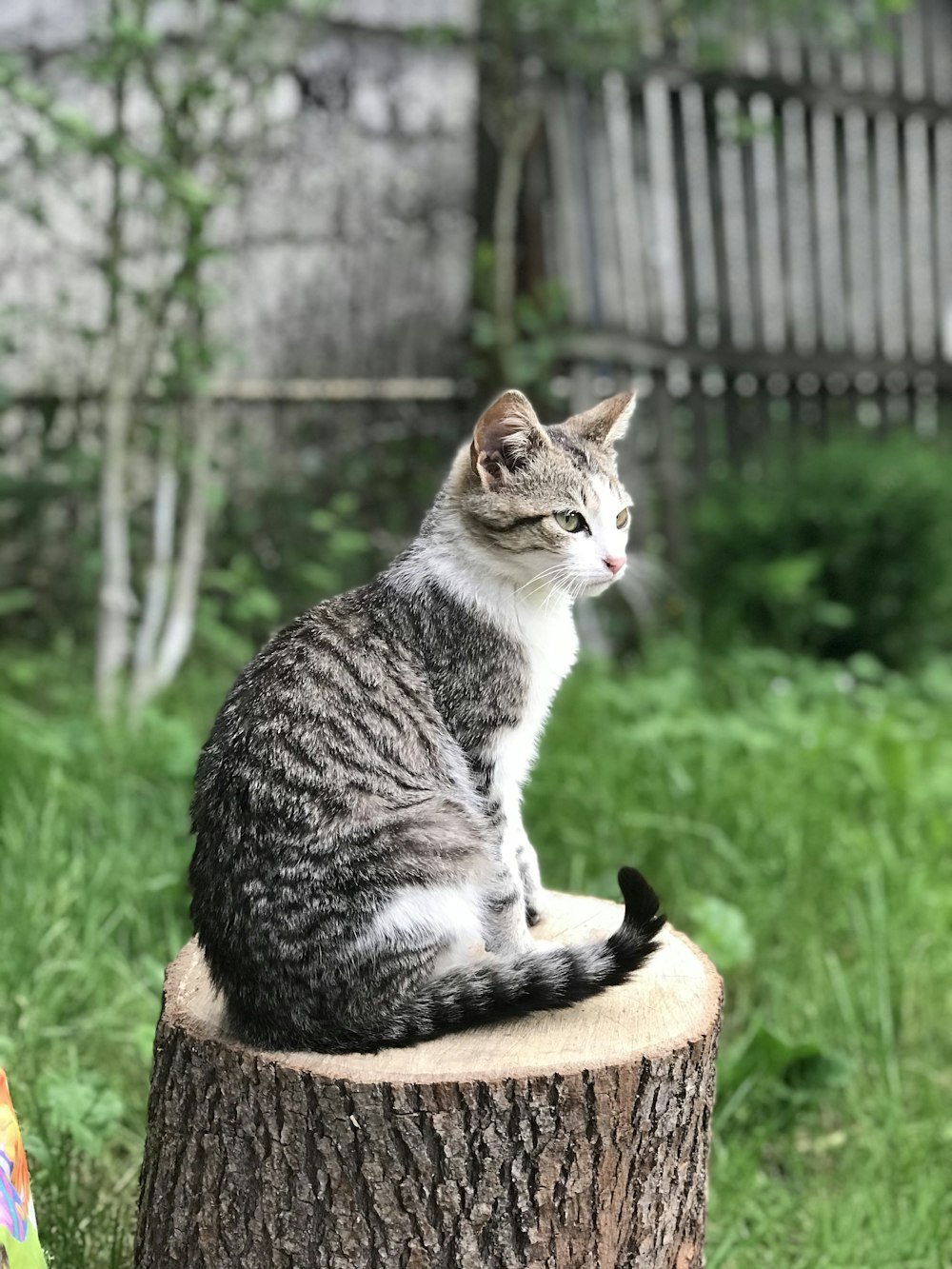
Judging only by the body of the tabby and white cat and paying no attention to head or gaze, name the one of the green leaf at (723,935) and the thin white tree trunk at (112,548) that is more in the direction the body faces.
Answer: the green leaf

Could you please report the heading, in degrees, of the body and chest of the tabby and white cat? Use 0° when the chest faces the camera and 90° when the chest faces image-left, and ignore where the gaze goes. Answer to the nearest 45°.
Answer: approximately 270°

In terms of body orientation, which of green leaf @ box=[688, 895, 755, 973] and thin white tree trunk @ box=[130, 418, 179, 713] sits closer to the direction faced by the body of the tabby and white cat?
the green leaf

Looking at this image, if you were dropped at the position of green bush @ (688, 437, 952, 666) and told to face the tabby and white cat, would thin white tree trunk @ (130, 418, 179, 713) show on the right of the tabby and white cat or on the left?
right
